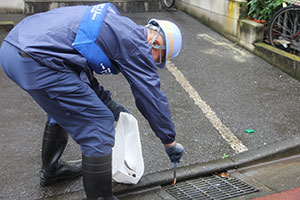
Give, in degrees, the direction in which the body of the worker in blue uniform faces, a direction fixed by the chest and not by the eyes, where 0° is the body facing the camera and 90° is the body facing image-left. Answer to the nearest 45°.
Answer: approximately 270°

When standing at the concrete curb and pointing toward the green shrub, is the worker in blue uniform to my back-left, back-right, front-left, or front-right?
back-left

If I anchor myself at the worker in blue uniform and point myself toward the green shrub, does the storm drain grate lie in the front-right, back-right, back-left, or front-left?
front-right

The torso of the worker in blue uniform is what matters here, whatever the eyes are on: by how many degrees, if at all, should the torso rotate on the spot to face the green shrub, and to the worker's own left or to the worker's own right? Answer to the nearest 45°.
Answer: approximately 45° to the worker's own left
